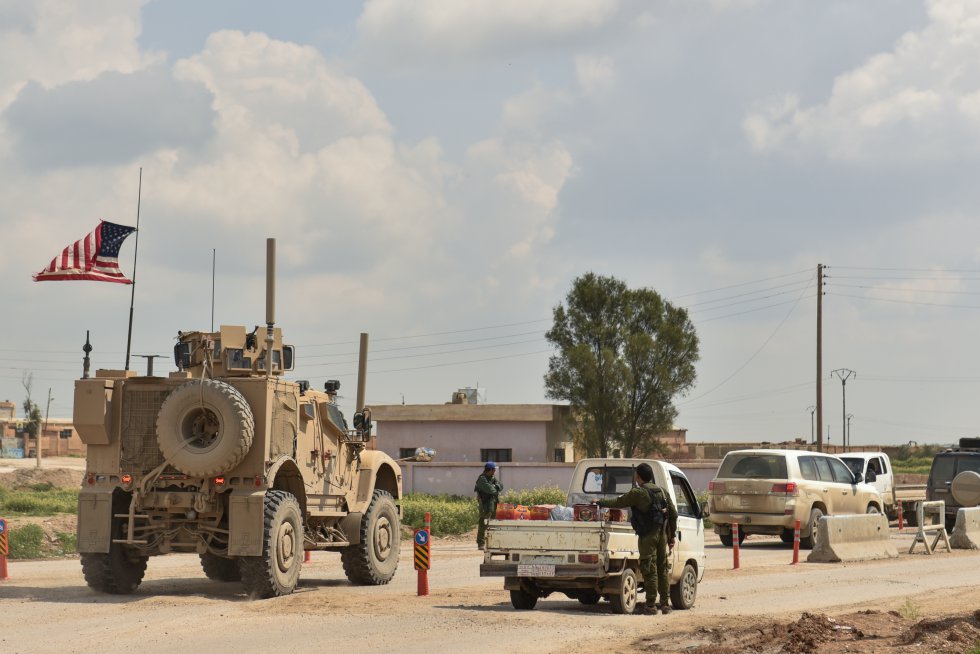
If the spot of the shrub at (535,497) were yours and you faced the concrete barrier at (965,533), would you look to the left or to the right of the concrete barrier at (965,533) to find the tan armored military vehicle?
right

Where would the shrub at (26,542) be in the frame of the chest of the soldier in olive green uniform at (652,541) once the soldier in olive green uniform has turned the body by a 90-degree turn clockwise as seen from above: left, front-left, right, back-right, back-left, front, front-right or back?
left

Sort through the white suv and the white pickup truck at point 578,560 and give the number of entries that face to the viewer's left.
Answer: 0

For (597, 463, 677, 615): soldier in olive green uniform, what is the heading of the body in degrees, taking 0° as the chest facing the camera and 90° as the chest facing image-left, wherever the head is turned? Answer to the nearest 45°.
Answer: approximately 135°

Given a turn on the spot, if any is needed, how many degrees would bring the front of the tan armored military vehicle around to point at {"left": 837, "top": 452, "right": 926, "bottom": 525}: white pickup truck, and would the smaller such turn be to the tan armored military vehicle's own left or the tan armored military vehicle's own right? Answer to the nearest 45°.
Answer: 0° — it already faces it

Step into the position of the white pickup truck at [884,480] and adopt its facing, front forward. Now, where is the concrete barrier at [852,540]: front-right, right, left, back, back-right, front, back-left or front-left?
front-left

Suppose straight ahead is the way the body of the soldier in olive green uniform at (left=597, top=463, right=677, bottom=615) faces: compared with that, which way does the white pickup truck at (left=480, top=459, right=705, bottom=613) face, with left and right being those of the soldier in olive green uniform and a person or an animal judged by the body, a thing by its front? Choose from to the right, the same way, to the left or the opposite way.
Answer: to the right

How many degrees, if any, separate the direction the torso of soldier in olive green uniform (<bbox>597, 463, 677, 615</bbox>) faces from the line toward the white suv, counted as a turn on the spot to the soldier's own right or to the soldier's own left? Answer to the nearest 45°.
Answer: approximately 45° to the soldier's own right

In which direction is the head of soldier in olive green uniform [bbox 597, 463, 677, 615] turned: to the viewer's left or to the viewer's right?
to the viewer's left

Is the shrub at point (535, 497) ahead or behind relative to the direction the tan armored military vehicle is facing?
ahead

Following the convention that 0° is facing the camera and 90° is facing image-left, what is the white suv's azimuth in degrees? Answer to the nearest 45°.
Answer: approximately 225°

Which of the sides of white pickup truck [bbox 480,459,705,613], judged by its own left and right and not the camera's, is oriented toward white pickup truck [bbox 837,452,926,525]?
front

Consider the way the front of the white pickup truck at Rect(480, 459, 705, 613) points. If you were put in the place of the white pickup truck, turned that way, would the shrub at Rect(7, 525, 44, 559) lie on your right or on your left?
on your left

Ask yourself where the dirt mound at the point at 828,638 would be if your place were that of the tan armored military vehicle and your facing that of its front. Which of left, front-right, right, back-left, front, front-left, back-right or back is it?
right

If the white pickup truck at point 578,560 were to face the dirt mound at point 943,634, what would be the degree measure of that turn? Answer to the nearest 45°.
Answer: approximately 90° to its right
